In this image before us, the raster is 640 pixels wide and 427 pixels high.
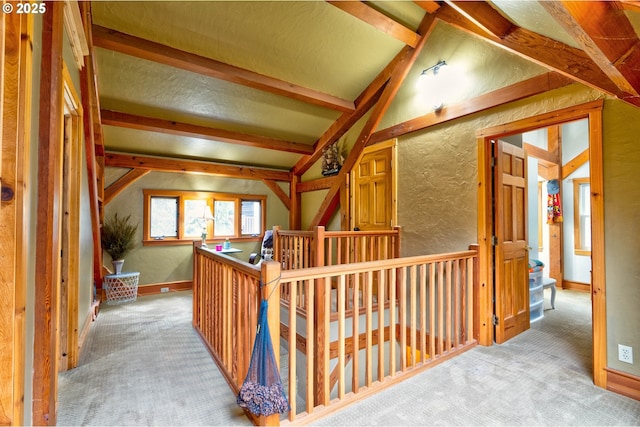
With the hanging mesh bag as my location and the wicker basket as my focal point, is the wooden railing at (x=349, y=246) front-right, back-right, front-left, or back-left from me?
front-right

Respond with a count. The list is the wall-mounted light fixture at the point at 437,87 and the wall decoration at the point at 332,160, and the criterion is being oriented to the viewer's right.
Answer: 0

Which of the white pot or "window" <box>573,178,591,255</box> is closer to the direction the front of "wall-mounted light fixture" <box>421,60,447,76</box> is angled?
the white pot

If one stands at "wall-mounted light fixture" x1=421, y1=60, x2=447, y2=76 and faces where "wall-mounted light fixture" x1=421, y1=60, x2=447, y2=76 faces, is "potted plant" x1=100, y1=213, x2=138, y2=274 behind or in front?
in front

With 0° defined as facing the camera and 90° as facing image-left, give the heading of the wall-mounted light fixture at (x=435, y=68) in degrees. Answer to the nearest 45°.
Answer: approximately 45°

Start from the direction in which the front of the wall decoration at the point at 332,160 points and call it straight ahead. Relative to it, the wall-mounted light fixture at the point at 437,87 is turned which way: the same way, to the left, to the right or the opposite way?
the same way

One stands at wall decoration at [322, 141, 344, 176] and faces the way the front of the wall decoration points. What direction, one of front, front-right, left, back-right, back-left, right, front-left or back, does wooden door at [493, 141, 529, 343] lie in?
left

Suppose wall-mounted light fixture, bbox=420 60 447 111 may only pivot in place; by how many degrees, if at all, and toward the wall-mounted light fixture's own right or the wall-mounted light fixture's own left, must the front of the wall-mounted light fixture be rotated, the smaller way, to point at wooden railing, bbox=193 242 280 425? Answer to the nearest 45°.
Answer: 0° — it already faces it

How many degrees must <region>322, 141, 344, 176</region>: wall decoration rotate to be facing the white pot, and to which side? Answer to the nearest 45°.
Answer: approximately 45° to its right

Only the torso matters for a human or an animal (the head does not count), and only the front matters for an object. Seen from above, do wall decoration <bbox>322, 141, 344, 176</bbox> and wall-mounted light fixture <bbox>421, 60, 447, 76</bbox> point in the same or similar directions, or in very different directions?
same or similar directions

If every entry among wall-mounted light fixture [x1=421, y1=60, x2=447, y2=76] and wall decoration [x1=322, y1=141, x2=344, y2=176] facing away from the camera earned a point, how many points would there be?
0

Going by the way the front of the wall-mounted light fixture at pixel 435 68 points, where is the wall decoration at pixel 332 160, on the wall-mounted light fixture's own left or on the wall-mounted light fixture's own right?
on the wall-mounted light fixture's own right
